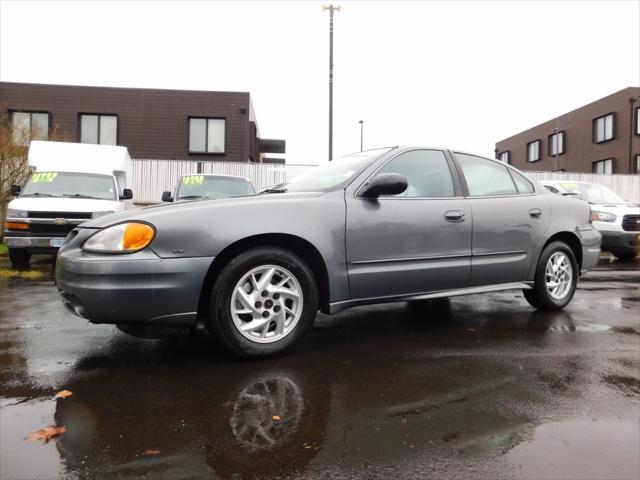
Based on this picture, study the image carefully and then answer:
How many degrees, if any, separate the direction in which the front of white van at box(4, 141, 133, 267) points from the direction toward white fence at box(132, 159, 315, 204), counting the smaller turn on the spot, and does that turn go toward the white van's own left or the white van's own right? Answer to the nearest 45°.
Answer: approximately 180°

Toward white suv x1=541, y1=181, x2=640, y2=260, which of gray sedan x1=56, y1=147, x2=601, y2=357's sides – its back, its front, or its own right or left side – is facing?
back

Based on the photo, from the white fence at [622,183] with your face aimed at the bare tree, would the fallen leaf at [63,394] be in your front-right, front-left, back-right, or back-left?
front-left

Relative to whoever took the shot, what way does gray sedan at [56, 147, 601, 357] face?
facing the viewer and to the left of the viewer

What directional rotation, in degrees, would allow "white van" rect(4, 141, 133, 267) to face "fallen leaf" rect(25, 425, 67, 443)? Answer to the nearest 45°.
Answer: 0° — it already faces it

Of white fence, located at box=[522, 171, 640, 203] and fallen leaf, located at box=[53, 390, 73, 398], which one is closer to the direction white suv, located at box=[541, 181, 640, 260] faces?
the fallen leaf

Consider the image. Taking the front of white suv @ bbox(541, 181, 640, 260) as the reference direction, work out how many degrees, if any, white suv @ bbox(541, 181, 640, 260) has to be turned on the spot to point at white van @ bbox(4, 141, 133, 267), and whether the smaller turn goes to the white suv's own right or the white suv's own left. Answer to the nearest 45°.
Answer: approximately 90° to the white suv's own right

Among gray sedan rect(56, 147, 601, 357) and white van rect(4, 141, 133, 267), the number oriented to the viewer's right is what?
0

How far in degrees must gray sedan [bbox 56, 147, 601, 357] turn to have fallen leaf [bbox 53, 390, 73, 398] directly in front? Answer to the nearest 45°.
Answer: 0° — it already faces it

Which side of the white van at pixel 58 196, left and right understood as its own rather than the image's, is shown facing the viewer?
front

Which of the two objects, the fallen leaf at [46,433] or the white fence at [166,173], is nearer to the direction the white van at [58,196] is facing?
the fallen leaf

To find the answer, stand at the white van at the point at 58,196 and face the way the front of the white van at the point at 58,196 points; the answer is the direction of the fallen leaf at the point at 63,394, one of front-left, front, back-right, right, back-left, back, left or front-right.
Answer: front

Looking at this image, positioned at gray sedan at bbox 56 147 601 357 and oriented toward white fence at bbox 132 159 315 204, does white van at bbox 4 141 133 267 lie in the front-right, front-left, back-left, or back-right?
front-left

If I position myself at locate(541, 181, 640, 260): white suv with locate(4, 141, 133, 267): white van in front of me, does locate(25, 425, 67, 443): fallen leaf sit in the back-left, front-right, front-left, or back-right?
front-left
